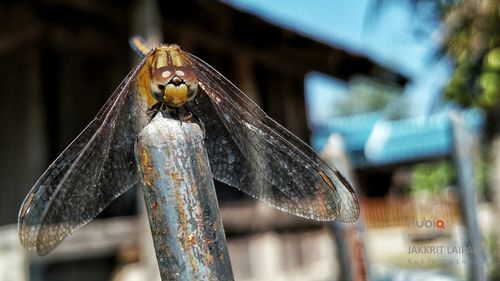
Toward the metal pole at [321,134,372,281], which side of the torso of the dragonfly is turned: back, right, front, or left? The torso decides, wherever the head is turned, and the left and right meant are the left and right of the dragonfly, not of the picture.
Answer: back

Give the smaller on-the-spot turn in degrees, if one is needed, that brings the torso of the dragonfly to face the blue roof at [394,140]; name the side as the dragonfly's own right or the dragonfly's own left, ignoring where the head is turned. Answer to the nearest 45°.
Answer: approximately 180°

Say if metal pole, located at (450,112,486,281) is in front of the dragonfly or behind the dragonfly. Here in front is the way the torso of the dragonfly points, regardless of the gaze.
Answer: behind

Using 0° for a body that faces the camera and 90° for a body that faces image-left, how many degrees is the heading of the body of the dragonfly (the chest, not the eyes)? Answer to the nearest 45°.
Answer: approximately 0°

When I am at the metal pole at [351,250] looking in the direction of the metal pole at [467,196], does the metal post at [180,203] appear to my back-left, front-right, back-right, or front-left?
back-right

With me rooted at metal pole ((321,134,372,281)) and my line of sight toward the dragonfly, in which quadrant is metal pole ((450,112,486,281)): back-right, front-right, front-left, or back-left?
back-left
